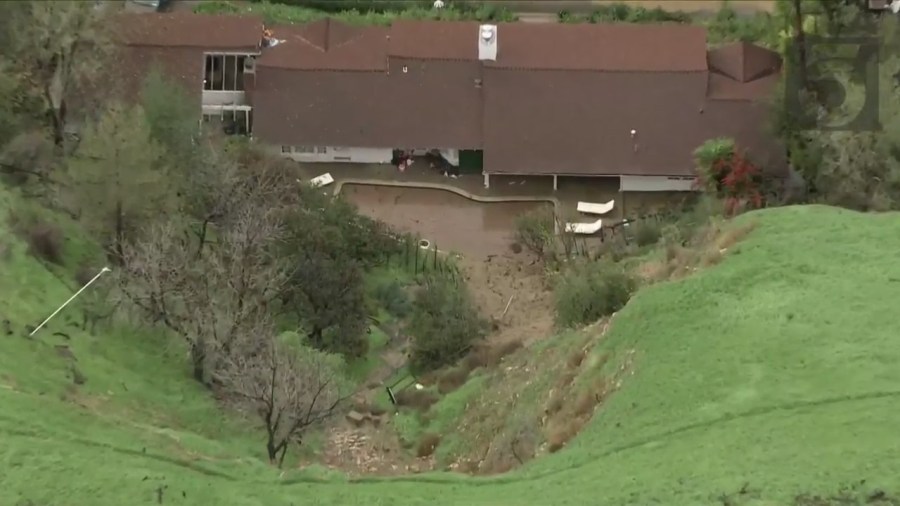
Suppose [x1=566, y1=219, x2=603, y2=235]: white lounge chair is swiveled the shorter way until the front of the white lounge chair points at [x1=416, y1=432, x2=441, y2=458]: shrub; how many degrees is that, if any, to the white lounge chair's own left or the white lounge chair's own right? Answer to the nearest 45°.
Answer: approximately 90° to the white lounge chair's own left

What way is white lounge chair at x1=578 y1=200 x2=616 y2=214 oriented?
to the viewer's left

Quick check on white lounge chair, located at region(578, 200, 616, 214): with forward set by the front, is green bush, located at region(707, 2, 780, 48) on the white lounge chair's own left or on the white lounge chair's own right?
on the white lounge chair's own right

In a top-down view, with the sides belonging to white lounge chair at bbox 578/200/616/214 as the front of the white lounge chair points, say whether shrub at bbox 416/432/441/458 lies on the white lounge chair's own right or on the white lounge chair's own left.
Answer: on the white lounge chair's own left

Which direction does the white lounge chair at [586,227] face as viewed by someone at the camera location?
facing to the left of the viewer

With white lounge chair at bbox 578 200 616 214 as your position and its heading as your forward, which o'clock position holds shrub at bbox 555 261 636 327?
The shrub is roughly at 9 o'clock from the white lounge chair.

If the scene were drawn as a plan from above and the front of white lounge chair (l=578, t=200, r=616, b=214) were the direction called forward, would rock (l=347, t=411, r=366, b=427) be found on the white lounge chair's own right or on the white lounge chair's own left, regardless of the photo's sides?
on the white lounge chair's own left

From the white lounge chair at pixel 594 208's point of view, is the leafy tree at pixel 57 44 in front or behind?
in front

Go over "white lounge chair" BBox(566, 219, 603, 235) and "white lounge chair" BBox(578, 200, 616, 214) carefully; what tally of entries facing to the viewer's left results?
2
